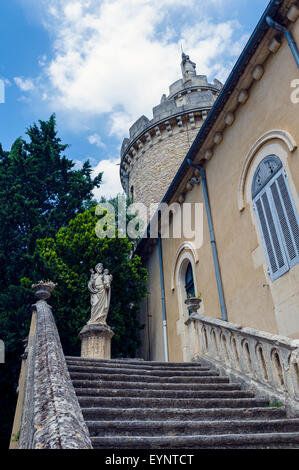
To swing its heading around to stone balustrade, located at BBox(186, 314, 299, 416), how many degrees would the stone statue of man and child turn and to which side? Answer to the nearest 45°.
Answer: approximately 45° to its left

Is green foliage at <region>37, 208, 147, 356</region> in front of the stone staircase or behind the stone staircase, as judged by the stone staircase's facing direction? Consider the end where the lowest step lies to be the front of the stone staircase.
behind

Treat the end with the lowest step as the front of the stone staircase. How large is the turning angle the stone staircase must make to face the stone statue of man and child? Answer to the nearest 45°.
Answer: approximately 135° to its right

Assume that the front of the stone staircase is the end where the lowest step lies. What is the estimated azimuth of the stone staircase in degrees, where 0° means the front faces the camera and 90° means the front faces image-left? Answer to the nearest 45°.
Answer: approximately 0°

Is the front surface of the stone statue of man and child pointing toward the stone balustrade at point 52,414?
yes

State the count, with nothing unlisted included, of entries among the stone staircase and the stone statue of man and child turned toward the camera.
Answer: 2

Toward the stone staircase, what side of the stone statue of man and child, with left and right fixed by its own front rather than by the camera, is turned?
front
